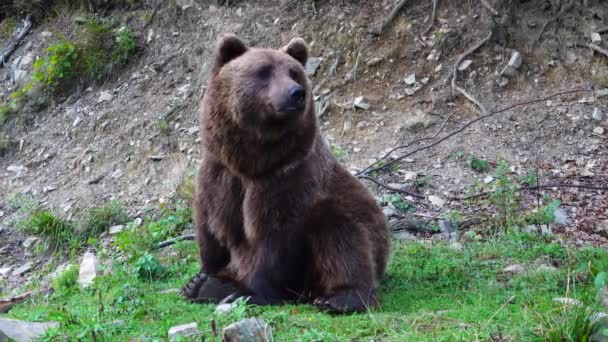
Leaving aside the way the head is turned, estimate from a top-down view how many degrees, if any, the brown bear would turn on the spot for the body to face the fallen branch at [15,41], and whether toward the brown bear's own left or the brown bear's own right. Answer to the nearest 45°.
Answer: approximately 90° to the brown bear's own right

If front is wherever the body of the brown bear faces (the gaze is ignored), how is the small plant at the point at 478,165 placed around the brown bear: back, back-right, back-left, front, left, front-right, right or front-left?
back

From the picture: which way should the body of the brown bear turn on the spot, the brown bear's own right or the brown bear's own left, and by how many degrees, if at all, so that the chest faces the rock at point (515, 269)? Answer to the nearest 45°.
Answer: approximately 135° to the brown bear's own left

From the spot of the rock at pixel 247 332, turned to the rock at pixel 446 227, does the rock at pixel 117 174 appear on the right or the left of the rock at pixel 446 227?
left

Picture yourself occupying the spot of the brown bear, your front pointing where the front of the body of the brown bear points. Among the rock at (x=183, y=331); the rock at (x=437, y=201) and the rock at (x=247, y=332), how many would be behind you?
1

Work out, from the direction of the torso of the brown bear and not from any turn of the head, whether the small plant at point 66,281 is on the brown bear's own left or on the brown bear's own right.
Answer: on the brown bear's own right

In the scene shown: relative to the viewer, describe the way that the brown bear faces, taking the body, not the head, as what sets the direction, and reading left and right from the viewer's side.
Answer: facing the viewer and to the left of the viewer

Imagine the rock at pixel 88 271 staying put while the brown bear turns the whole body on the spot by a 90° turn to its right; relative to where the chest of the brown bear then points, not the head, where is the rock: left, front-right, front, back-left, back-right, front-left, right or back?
front

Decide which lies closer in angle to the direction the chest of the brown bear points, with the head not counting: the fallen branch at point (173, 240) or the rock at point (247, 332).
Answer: the rock

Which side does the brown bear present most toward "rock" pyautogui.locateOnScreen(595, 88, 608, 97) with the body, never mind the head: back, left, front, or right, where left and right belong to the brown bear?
back

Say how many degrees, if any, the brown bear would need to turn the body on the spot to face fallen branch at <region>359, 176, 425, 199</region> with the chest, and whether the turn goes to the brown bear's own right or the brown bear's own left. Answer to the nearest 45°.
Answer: approximately 180°

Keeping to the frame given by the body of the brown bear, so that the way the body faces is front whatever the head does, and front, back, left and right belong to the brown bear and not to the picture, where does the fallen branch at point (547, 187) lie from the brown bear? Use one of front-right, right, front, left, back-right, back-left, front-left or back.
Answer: back

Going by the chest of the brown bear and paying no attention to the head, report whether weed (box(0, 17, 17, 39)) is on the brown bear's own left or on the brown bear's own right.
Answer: on the brown bear's own right

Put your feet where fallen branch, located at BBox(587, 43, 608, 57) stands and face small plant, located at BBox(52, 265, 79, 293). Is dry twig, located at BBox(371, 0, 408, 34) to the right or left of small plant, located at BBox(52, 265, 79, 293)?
right

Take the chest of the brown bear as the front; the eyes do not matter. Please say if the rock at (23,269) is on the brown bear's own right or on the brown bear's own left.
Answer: on the brown bear's own right

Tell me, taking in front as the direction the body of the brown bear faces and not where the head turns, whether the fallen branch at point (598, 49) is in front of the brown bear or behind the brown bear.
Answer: behind
